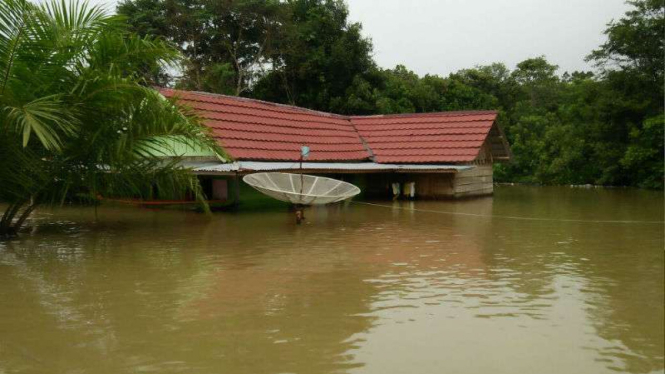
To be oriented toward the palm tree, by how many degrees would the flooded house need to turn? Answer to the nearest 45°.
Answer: approximately 45° to its right

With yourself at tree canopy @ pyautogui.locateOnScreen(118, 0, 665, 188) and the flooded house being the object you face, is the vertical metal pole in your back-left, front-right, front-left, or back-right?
front-right

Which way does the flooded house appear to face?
toward the camera

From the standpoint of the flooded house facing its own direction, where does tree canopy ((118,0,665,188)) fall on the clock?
The tree canopy is roughly at 6 o'clock from the flooded house.

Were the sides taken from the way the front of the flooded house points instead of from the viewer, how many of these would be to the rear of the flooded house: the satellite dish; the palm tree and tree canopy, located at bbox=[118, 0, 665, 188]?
1

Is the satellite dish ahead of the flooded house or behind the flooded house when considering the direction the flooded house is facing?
ahead
